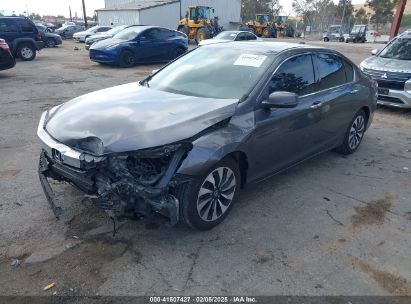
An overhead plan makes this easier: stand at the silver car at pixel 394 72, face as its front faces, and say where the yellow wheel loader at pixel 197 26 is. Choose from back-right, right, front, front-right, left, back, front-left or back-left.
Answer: right

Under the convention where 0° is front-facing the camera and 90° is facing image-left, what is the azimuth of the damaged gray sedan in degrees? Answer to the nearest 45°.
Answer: approximately 45°

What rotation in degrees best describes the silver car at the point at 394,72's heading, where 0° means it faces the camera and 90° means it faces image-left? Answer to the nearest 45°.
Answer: approximately 45°

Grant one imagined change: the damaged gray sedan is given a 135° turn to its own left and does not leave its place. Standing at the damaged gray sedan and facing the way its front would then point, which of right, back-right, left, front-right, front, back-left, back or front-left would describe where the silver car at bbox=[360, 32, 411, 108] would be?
front-left

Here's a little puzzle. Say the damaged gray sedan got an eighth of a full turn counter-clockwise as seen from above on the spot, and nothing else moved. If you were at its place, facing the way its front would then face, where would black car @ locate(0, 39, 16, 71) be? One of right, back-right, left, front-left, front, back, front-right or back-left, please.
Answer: back-right

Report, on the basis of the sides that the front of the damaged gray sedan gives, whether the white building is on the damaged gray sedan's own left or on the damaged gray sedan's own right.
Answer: on the damaged gray sedan's own right

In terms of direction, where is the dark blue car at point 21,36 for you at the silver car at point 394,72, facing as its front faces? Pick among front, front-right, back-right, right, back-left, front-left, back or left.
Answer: front-right
